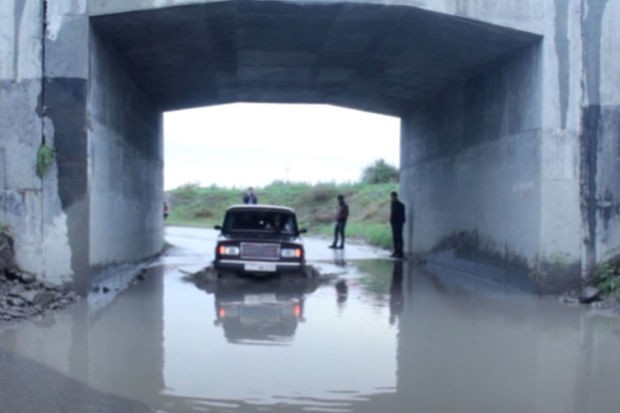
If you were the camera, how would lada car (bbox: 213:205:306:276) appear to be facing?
facing the viewer

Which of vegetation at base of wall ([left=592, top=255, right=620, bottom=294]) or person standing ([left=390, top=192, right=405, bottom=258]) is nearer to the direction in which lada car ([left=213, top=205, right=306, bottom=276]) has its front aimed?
the vegetation at base of wall

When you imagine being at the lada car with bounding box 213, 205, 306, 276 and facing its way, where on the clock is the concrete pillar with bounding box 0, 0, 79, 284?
The concrete pillar is roughly at 2 o'clock from the lada car.

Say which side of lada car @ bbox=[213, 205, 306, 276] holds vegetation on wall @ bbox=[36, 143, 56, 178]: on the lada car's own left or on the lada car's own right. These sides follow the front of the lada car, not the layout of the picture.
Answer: on the lada car's own right

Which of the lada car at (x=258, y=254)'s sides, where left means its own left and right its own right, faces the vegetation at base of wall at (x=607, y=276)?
left

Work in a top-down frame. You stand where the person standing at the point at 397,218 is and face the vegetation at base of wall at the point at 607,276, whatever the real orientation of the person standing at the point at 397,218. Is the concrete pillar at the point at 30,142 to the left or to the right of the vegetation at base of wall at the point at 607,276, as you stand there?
right

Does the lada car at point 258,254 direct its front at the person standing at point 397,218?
no

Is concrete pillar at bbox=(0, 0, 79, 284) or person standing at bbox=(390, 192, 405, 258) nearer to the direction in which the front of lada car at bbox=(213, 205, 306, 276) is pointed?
the concrete pillar
